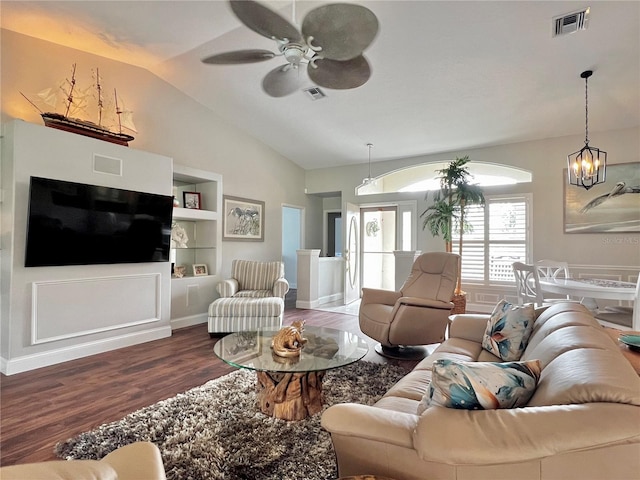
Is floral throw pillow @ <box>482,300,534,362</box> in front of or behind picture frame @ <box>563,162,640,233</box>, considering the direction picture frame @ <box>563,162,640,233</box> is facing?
in front

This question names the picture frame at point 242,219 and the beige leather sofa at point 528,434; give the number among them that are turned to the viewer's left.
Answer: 1

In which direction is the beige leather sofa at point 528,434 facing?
to the viewer's left

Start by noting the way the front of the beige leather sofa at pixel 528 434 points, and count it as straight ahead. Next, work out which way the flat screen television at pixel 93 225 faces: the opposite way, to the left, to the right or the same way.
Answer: the opposite way

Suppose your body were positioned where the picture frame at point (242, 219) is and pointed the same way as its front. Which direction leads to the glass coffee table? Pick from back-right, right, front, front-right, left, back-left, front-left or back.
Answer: front-right

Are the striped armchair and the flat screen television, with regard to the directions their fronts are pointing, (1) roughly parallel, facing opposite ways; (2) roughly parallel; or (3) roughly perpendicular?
roughly perpendicular

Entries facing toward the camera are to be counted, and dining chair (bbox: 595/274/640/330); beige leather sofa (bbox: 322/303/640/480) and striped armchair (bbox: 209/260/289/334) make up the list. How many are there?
1

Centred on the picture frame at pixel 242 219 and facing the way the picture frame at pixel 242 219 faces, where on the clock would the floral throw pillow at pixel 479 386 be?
The floral throw pillow is roughly at 1 o'clock from the picture frame.

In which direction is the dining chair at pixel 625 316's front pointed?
to the viewer's left

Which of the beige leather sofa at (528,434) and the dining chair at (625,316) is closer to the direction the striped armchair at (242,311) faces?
the beige leather sofa

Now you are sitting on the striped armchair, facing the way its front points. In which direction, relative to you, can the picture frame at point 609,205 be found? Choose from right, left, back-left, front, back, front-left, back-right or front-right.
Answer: left

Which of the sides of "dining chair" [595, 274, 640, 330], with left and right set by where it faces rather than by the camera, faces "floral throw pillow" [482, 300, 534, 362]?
left

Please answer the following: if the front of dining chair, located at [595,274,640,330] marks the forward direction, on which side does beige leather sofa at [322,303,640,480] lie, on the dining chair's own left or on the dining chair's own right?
on the dining chair's own left

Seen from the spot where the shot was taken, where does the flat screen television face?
facing the viewer and to the right of the viewer

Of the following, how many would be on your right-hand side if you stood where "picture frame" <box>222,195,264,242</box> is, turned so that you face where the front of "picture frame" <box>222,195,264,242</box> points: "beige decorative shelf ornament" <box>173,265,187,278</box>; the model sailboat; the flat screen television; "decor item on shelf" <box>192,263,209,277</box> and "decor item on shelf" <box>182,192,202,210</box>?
5

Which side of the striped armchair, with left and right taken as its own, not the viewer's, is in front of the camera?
front

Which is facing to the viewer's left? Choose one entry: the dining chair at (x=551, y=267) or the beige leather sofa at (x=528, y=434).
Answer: the beige leather sofa
